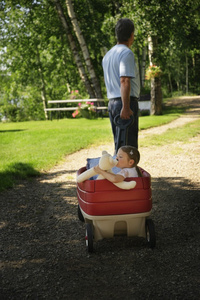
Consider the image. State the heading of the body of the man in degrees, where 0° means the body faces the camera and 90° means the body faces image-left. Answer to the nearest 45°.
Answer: approximately 225°

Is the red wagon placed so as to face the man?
yes

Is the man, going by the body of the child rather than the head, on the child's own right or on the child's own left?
on the child's own right

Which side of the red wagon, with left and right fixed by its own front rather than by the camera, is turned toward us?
back

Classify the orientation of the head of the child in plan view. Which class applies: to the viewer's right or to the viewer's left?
to the viewer's left

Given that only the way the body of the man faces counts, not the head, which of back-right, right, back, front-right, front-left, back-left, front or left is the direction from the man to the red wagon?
back-right

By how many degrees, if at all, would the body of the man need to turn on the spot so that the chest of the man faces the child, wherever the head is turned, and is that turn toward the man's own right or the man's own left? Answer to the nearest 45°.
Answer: approximately 135° to the man's own right
